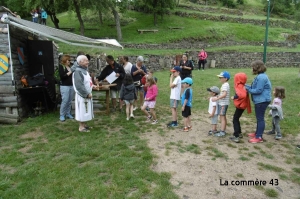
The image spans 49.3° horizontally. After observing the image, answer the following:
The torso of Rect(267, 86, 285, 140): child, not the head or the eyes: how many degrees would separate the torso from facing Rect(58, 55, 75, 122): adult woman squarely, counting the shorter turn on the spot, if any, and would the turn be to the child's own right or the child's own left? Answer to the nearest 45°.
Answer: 0° — they already face them

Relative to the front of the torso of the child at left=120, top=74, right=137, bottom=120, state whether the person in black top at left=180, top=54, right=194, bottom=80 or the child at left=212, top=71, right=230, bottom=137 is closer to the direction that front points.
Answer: the person in black top

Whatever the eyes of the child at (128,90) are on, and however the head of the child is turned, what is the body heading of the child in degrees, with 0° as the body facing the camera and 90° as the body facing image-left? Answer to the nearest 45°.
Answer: approximately 180°

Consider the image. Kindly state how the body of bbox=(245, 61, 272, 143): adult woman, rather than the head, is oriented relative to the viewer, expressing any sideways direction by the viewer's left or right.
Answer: facing to the left of the viewer

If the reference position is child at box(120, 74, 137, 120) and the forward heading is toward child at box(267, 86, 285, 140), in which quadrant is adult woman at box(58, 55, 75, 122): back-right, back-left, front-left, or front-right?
back-right

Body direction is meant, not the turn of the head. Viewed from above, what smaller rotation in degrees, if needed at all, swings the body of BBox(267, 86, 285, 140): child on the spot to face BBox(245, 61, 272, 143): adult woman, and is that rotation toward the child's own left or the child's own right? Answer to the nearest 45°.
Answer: approximately 45° to the child's own left

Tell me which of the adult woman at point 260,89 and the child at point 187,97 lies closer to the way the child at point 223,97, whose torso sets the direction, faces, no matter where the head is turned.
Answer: the child

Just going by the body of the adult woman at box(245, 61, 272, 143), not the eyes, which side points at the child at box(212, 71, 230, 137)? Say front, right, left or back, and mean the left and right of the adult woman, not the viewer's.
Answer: front

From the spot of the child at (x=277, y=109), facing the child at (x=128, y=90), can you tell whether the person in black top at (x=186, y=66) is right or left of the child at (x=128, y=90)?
right

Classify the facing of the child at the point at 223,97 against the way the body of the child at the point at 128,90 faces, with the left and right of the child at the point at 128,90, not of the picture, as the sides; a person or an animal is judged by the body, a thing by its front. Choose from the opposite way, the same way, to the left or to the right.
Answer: to the left

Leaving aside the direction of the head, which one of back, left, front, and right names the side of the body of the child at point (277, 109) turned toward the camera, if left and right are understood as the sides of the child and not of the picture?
left

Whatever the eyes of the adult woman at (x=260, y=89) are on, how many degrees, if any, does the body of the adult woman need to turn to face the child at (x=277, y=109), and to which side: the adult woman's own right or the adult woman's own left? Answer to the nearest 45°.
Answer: approximately 135° to the adult woman's own right

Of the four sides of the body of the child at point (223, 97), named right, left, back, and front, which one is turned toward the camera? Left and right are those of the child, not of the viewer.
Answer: left

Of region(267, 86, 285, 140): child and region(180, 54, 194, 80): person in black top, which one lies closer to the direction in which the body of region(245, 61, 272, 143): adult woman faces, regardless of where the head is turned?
the person in black top
